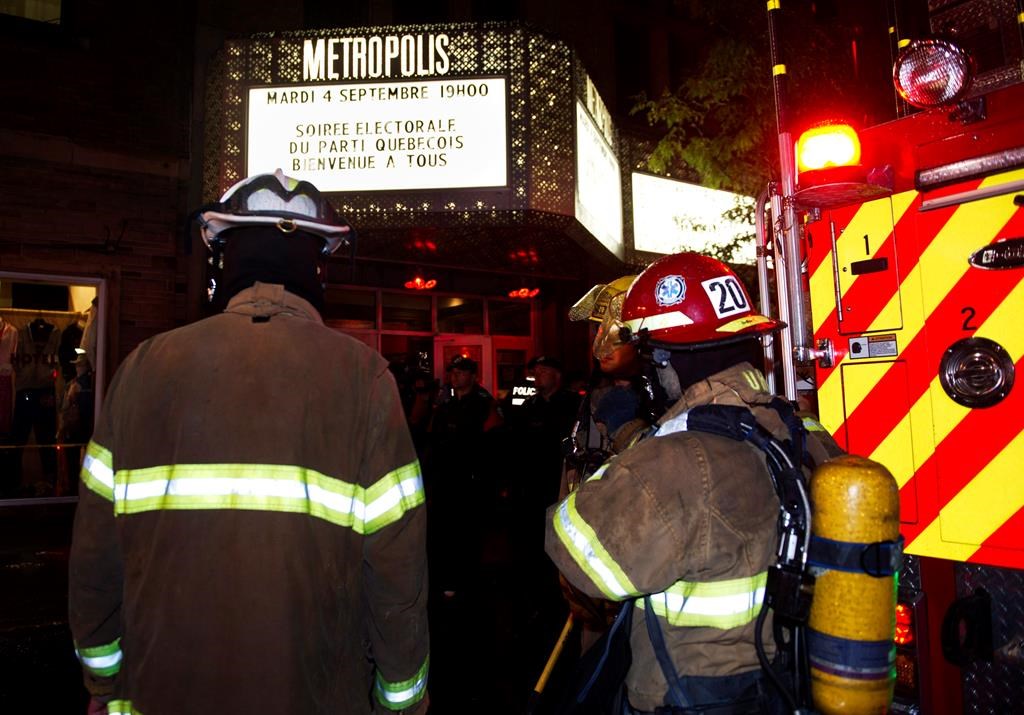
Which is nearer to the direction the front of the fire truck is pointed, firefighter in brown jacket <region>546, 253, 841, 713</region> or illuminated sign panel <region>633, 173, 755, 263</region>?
the illuminated sign panel

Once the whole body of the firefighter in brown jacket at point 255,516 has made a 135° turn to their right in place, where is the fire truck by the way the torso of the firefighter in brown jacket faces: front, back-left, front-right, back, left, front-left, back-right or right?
front-left

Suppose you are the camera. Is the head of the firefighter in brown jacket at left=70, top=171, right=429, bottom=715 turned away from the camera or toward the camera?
away from the camera

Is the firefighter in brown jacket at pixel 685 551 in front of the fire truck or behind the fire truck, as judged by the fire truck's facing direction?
behind

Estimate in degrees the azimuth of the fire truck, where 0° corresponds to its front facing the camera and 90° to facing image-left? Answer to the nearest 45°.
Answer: approximately 180°

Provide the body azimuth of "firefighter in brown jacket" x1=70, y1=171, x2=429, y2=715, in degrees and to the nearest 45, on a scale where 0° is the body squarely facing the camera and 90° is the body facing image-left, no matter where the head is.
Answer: approximately 180°

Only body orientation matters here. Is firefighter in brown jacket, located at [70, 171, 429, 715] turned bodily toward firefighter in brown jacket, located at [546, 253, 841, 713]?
no

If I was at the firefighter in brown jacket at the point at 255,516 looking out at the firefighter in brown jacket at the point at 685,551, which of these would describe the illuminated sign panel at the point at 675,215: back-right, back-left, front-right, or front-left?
front-left
